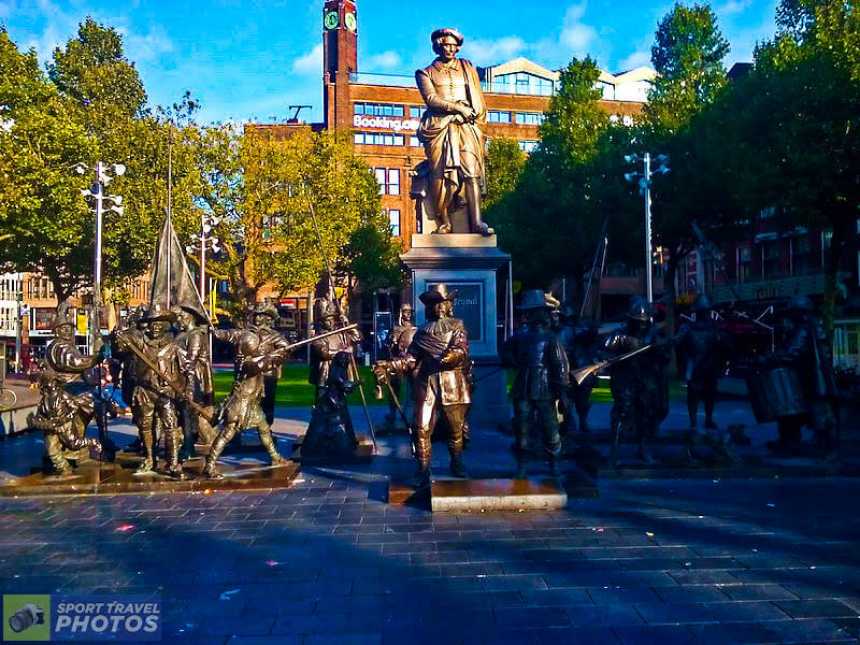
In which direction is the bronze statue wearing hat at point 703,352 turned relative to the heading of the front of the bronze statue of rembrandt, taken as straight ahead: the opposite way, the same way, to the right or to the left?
the same way

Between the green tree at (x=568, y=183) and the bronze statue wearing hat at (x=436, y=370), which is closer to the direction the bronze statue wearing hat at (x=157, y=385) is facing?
the bronze statue wearing hat

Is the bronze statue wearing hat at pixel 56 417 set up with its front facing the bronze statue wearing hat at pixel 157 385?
no

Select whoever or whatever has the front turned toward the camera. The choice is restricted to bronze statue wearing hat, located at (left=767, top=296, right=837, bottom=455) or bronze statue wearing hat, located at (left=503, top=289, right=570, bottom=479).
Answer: bronze statue wearing hat, located at (left=503, top=289, right=570, bottom=479)

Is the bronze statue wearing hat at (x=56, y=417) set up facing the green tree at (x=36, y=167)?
no

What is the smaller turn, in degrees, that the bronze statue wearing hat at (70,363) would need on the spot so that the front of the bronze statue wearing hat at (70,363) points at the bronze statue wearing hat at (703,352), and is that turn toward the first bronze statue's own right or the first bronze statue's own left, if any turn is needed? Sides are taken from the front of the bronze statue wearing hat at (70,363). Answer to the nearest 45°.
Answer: approximately 45° to the first bronze statue's own left

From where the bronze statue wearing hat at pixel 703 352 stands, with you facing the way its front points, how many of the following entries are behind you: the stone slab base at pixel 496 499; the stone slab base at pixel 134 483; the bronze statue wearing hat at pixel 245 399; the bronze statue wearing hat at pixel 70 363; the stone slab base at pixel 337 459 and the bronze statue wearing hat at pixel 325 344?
0

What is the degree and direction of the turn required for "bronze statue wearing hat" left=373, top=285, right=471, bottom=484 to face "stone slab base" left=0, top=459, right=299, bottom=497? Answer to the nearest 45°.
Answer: approximately 90° to its right

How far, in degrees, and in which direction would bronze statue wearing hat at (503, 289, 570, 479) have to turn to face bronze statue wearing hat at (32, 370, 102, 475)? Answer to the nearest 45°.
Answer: approximately 90° to its right

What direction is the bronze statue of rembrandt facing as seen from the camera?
toward the camera

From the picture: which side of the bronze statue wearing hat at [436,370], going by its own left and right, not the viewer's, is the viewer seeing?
front

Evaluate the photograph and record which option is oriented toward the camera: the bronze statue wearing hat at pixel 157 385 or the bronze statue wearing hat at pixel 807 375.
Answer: the bronze statue wearing hat at pixel 157 385

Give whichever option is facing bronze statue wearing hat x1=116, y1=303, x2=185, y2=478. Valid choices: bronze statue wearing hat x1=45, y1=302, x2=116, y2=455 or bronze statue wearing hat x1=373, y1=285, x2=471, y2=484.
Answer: bronze statue wearing hat x1=45, y1=302, x2=116, y2=455

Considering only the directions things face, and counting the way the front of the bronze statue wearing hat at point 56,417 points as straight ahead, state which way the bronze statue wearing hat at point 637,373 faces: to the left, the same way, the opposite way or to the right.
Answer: the same way

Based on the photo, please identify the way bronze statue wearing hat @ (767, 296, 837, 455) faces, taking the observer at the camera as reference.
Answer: facing to the left of the viewer

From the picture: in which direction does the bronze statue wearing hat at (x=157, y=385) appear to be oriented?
toward the camera

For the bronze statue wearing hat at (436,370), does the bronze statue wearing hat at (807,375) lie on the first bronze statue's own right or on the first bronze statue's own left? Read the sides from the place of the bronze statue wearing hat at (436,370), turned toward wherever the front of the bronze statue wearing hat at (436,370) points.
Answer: on the first bronze statue's own left

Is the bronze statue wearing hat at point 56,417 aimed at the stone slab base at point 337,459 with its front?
no
